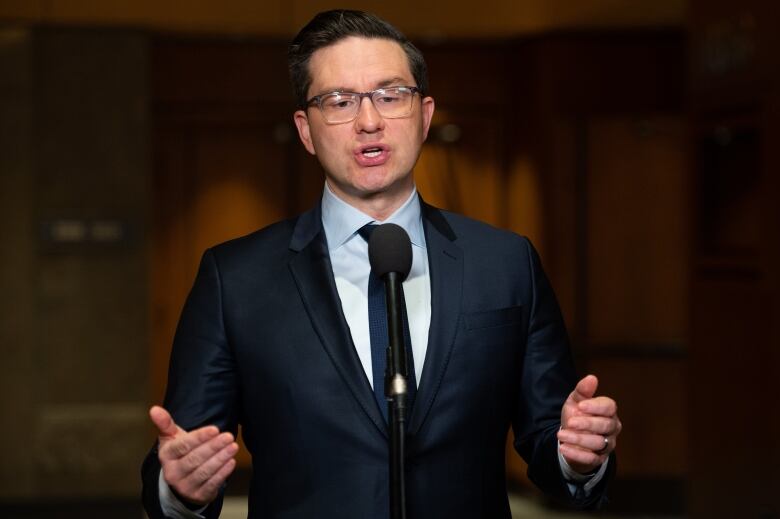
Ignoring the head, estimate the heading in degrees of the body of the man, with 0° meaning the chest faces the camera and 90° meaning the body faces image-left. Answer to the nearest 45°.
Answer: approximately 0°
